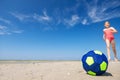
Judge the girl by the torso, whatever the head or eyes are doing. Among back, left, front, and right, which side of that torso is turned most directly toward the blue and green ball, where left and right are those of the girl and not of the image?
front

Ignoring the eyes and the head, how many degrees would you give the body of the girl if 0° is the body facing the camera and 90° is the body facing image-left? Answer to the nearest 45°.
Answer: approximately 0°
